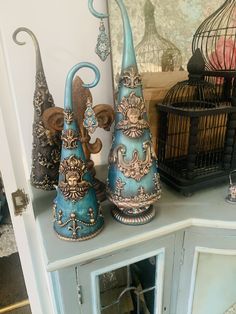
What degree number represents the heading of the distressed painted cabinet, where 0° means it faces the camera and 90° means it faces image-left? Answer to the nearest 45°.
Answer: approximately 0°
